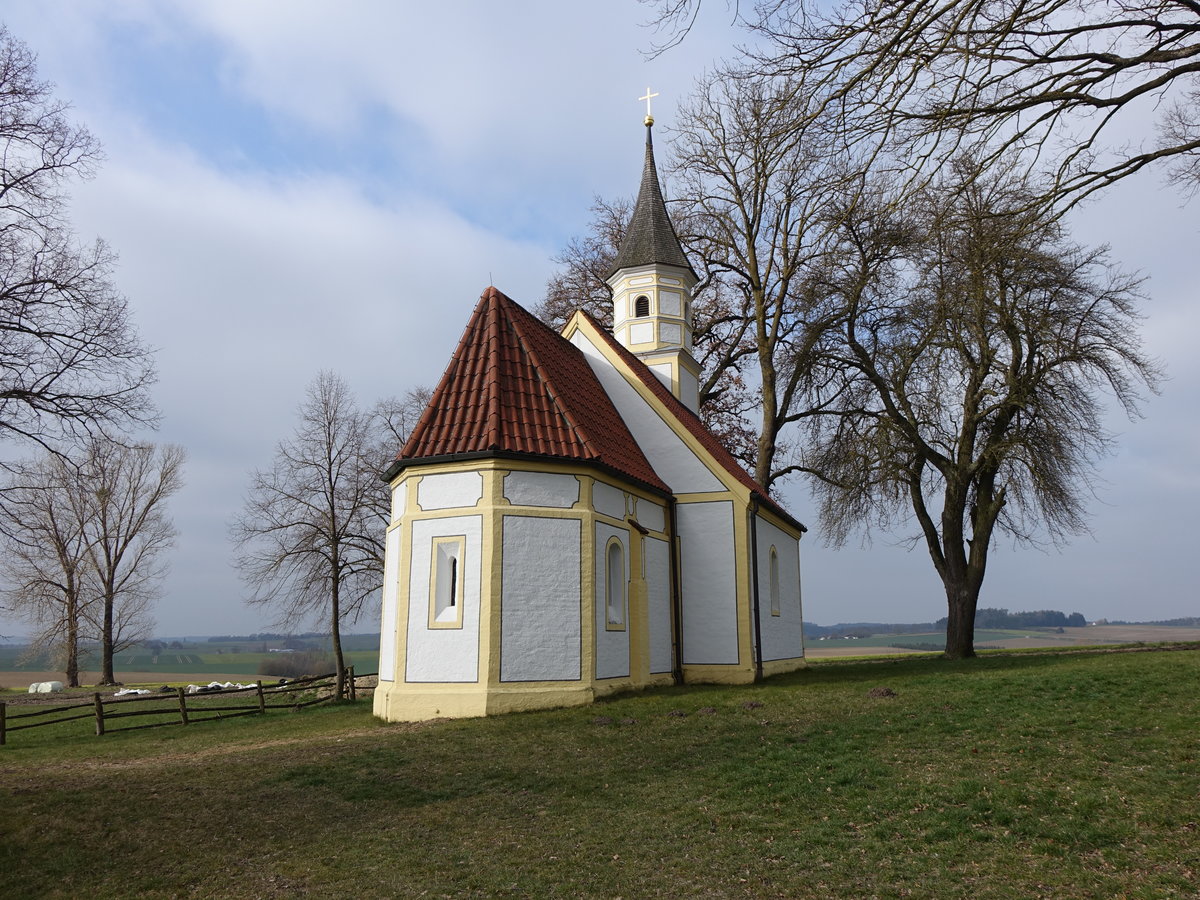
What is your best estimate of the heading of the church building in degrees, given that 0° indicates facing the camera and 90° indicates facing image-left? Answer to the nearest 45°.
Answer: approximately 225°

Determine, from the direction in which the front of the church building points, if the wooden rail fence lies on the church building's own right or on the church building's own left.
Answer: on the church building's own left
